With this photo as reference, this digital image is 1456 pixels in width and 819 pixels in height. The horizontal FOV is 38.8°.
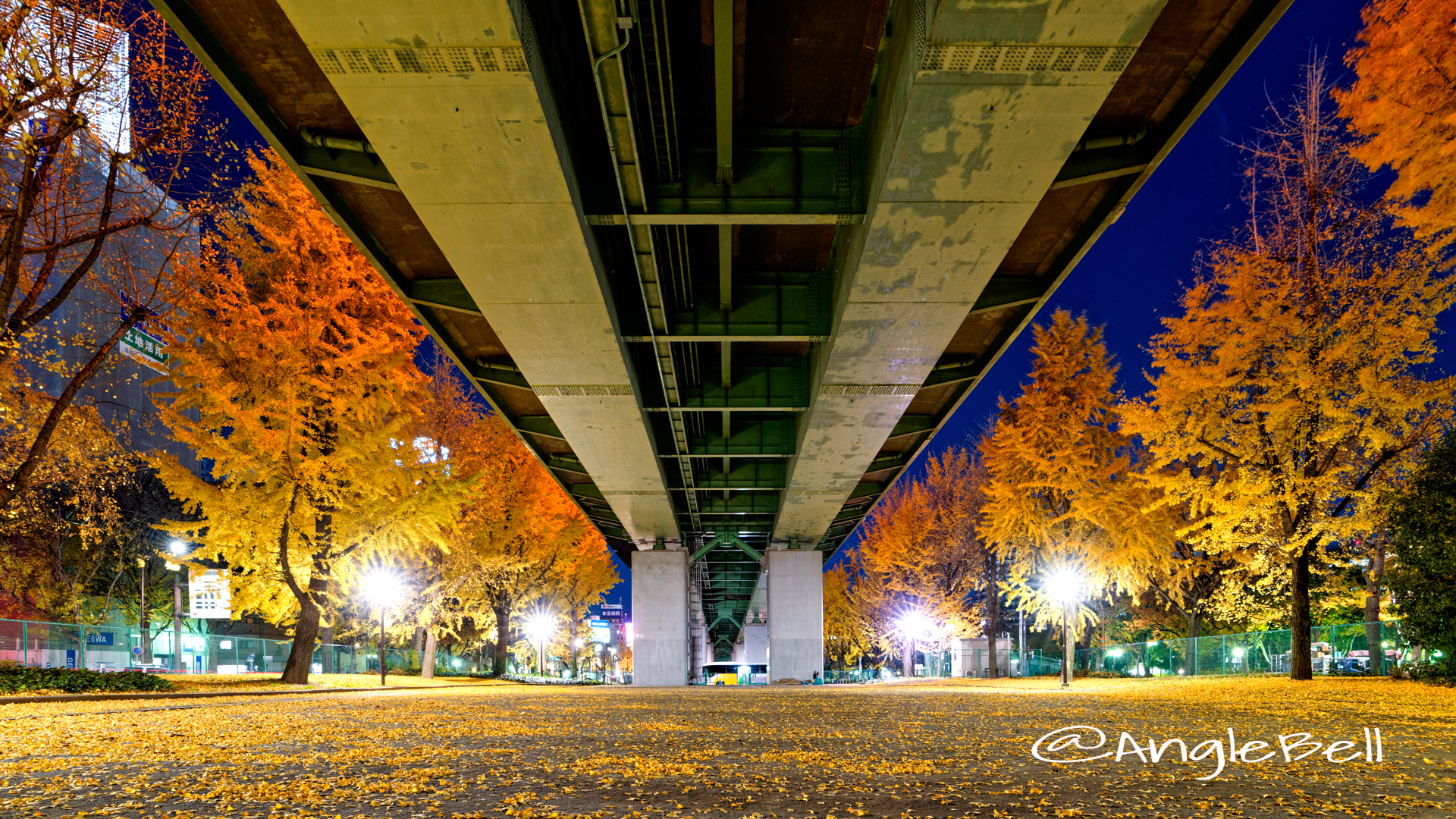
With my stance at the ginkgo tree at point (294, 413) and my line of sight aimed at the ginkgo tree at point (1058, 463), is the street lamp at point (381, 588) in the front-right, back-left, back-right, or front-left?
front-left

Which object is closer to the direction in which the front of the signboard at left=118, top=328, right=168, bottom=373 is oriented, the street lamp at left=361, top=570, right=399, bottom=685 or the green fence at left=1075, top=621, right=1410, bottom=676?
the green fence

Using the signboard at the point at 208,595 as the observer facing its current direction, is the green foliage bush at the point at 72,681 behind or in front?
in front

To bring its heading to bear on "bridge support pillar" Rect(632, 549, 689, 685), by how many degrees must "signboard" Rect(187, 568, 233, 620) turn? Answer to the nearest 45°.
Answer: approximately 90° to its left

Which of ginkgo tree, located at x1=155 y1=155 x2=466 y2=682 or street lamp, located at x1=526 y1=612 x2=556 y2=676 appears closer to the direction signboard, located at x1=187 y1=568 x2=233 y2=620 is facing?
the ginkgo tree

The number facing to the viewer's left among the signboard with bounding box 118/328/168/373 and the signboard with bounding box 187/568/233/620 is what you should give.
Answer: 0
